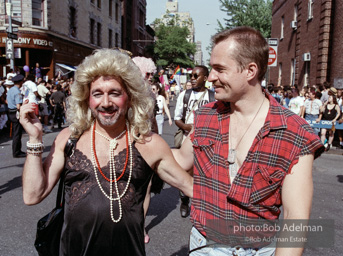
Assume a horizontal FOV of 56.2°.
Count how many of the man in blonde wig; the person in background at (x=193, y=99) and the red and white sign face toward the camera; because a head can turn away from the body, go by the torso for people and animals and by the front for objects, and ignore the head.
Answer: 3

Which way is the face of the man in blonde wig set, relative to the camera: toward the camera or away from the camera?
toward the camera

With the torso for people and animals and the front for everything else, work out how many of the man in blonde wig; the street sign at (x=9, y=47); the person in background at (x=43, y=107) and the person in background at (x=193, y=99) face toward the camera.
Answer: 3

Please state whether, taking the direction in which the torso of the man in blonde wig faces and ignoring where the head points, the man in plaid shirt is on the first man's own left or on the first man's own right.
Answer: on the first man's own left

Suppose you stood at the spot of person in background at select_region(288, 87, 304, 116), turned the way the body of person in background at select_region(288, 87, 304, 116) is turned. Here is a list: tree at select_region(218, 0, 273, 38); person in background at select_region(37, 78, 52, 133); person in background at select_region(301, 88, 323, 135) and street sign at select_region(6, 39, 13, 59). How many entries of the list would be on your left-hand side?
1

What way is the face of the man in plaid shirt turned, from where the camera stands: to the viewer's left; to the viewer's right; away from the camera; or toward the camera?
to the viewer's left

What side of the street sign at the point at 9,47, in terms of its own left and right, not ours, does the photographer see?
front

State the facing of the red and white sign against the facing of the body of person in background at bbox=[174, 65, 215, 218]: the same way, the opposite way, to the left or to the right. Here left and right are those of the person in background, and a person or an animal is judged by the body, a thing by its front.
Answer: the same way

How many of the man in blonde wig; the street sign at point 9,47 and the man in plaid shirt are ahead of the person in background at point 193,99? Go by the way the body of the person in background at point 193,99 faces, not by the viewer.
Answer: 2

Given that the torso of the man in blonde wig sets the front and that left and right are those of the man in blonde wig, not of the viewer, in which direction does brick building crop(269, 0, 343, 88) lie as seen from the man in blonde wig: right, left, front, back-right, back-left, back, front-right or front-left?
back-left

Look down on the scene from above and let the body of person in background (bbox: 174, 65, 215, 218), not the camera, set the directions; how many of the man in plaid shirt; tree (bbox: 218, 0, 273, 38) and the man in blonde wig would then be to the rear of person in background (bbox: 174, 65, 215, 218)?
1

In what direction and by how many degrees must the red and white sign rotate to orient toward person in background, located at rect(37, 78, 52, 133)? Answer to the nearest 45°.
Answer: approximately 90° to its right

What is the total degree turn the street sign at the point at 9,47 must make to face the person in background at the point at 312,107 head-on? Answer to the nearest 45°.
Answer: approximately 45° to its left
